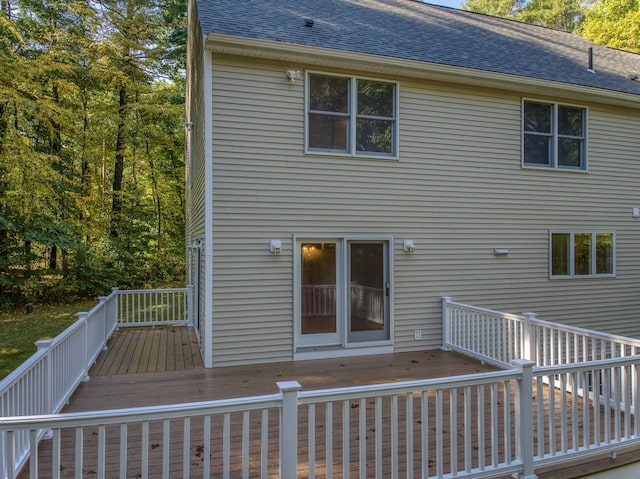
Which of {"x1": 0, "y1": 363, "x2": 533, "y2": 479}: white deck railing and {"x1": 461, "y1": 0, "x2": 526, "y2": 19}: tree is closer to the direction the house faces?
the white deck railing
